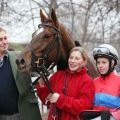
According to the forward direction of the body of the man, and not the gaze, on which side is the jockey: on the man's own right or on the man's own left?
on the man's own left

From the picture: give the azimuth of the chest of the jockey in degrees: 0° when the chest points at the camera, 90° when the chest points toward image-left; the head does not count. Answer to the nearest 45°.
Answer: approximately 45°

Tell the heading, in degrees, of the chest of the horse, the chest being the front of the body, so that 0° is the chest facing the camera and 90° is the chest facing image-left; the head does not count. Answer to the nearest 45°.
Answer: approximately 45°

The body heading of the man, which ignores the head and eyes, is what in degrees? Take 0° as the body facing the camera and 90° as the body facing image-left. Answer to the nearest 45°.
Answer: approximately 0°

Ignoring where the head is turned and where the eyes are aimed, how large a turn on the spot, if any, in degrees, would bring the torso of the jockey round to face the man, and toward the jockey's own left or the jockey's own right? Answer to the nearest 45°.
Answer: approximately 45° to the jockey's own right
